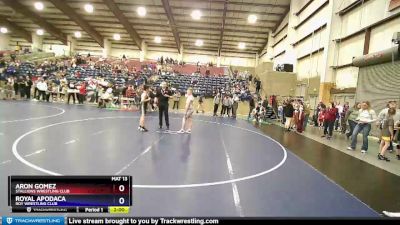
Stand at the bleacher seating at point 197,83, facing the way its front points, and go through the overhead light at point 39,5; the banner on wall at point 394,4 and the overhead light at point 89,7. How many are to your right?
2

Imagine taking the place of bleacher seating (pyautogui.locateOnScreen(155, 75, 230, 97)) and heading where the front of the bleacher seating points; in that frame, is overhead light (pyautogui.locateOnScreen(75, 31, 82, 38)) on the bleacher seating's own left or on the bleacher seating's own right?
on the bleacher seating's own right

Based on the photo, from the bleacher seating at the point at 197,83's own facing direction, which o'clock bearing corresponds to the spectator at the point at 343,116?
The spectator is roughly at 11 o'clock from the bleacher seating.

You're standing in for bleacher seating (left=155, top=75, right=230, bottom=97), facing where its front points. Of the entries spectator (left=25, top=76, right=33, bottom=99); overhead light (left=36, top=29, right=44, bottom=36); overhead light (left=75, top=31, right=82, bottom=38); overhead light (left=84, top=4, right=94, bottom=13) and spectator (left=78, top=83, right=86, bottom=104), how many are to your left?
0

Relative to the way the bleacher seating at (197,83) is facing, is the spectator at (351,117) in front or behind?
in front

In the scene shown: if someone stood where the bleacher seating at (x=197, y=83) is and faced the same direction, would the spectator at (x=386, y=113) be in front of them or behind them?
in front

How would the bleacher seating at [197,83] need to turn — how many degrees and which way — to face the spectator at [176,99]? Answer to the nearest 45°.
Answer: approximately 45° to its right

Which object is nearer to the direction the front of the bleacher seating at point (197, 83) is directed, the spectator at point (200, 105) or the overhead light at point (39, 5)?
the spectator

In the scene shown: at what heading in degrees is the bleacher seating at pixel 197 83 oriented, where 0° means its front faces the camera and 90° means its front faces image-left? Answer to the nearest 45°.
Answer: approximately 0°

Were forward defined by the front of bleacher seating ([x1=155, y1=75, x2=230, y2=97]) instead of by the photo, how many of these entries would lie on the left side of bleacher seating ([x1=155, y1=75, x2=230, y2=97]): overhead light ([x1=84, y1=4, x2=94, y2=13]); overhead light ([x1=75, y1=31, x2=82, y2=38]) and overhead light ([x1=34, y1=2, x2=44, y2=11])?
0

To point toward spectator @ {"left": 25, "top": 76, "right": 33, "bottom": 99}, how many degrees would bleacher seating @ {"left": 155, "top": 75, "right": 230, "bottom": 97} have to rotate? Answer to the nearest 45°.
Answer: approximately 90° to its right

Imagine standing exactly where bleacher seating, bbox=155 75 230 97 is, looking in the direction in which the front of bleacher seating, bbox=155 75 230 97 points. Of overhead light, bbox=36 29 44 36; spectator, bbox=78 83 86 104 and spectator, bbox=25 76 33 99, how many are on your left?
0

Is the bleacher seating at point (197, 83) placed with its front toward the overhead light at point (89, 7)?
no
